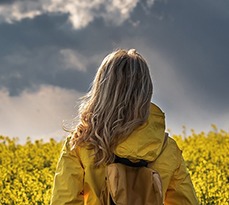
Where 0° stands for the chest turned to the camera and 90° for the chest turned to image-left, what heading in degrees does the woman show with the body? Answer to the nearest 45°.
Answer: approximately 180°
